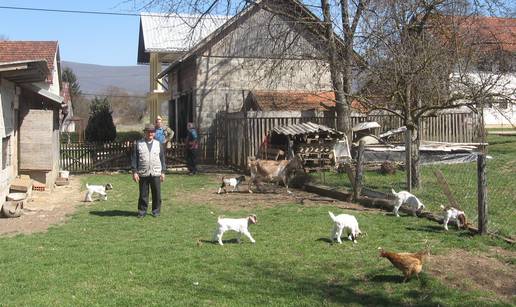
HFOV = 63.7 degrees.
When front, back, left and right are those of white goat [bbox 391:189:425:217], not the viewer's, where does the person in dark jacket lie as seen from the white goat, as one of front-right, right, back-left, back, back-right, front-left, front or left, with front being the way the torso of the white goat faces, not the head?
back-left

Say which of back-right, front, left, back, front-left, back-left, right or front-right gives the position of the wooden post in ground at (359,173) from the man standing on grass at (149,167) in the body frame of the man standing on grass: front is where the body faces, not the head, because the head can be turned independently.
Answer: left

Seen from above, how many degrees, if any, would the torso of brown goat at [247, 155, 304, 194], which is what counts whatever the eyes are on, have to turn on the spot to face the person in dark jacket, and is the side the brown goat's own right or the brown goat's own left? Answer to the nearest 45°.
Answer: approximately 135° to the brown goat's own left

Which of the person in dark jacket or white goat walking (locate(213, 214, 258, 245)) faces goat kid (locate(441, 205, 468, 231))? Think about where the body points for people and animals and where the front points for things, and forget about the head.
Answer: the white goat walking

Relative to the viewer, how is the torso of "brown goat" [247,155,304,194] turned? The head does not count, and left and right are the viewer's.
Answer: facing to the right of the viewer

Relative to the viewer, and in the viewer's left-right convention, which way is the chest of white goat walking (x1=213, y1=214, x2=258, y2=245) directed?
facing to the right of the viewer

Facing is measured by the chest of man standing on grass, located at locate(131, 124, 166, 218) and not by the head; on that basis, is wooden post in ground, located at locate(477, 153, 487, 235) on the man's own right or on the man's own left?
on the man's own left

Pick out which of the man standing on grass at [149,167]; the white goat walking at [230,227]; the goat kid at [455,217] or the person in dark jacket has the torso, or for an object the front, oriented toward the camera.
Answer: the man standing on grass
